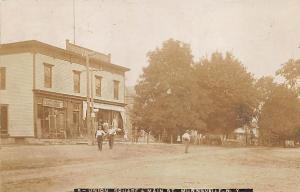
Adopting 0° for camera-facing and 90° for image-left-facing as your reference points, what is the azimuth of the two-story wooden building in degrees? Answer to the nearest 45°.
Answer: approximately 315°

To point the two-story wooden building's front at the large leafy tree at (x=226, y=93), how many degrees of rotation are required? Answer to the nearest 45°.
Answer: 0° — it already faces it

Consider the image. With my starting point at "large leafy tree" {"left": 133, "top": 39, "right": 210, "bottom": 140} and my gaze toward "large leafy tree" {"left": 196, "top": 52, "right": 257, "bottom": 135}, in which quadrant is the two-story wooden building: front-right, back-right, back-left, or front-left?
back-left
